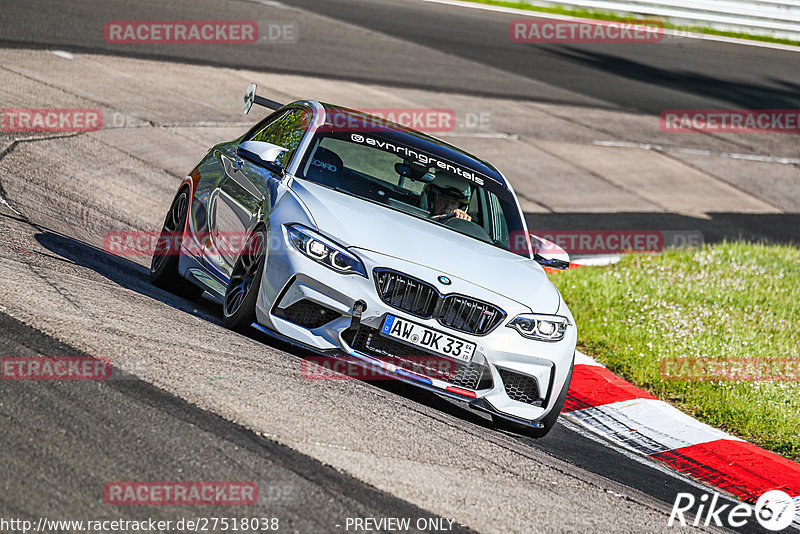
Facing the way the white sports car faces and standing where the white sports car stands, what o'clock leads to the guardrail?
The guardrail is roughly at 8 o'clock from the white sports car.

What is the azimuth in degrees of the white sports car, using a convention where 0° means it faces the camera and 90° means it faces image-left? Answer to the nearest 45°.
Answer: approximately 315°
